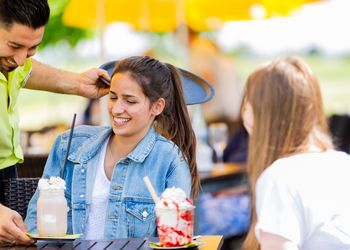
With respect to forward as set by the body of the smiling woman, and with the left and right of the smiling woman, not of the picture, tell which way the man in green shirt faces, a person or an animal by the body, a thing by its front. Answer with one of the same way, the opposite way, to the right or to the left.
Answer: to the left

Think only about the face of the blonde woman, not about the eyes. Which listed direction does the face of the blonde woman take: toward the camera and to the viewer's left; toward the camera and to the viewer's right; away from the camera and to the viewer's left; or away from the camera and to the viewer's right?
away from the camera and to the viewer's left

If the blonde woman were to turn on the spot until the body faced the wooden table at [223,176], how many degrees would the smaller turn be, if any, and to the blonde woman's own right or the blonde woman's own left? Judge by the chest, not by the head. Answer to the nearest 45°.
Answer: approximately 45° to the blonde woman's own right

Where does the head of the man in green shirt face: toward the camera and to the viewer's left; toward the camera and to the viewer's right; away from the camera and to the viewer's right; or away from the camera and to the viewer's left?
toward the camera and to the viewer's right

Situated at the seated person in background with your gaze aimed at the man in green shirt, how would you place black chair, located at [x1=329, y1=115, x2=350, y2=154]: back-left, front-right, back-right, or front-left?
back-left

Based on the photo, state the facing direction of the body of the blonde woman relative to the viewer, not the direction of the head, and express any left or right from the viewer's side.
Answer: facing away from the viewer and to the left of the viewer

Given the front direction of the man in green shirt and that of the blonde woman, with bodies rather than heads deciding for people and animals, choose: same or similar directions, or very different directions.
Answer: very different directions

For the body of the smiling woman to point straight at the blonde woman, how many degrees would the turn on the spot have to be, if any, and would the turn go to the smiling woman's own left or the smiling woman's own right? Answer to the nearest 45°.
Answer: approximately 90° to the smiling woman's own left
